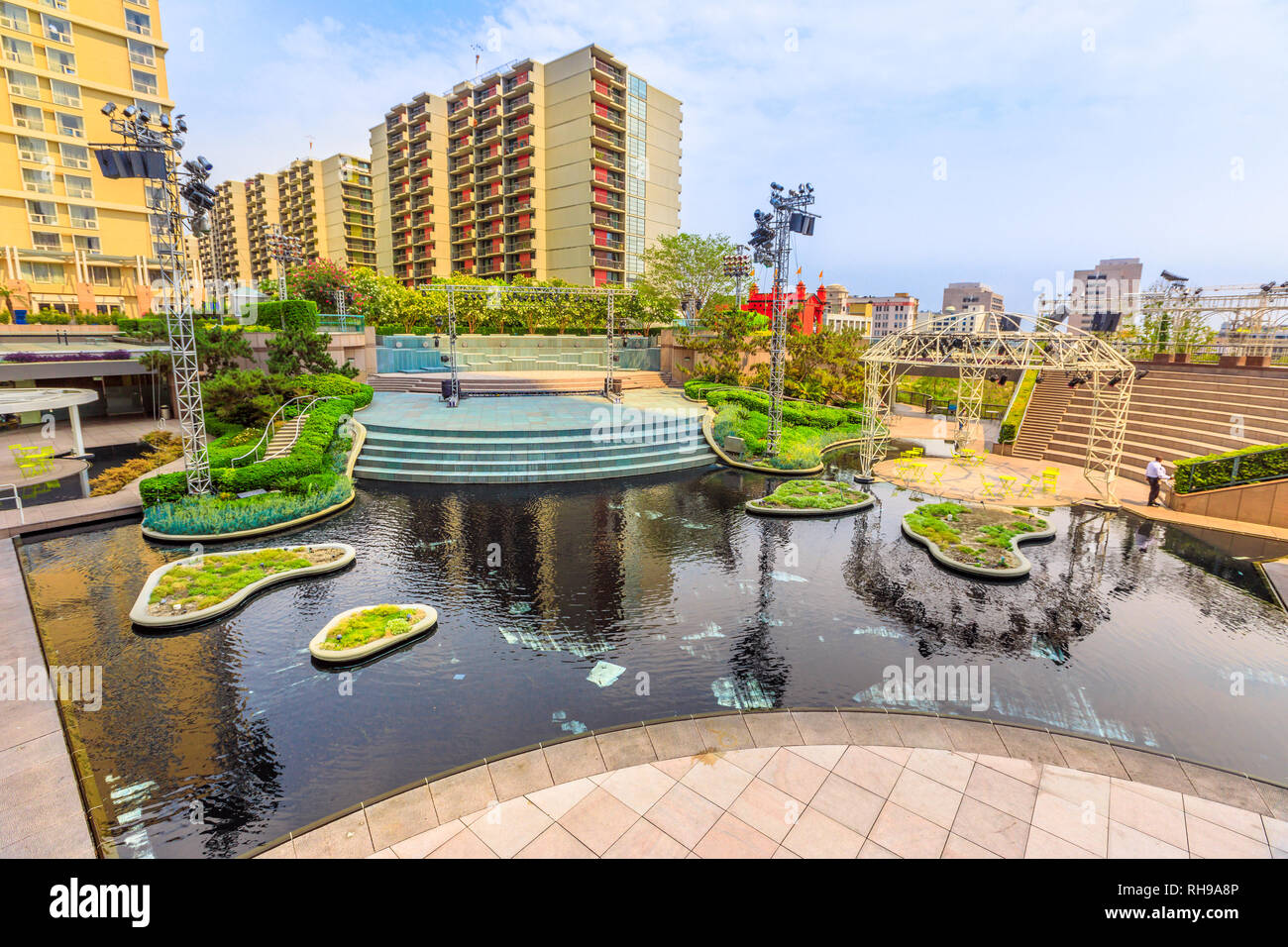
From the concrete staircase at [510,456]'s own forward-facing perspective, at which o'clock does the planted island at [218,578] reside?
The planted island is roughly at 1 o'clock from the concrete staircase.

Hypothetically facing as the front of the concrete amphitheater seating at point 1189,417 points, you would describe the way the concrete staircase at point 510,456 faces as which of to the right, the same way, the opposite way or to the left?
to the left

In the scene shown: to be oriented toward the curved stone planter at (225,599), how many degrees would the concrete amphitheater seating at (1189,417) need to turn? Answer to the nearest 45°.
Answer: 0° — it already faces it

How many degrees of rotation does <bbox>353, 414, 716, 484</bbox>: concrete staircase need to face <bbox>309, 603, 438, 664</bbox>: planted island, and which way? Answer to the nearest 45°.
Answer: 0° — it already faces it

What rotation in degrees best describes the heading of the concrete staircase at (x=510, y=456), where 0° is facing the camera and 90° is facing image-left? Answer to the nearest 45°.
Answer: approximately 0°

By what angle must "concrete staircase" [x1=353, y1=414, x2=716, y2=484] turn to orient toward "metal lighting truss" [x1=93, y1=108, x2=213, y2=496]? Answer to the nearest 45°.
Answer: approximately 45° to its right

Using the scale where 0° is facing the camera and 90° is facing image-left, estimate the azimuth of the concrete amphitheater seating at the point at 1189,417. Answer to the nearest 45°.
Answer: approximately 45°

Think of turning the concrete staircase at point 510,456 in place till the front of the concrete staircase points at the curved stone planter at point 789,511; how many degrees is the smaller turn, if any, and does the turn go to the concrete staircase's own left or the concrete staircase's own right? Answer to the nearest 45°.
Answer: approximately 45° to the concrete staircase's own left
